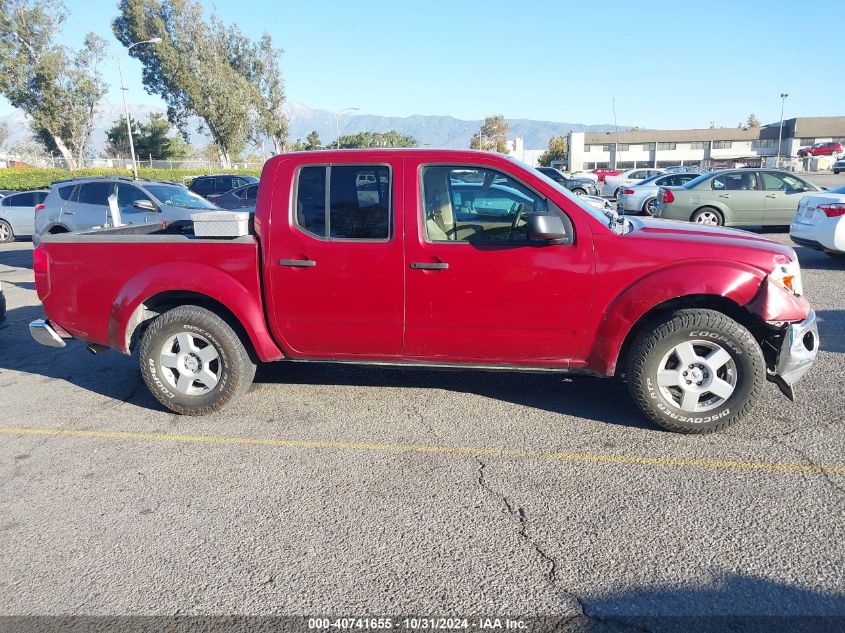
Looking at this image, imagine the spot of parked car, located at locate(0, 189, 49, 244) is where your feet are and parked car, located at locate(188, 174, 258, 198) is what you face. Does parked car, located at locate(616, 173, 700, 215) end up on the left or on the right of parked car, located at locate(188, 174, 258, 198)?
right

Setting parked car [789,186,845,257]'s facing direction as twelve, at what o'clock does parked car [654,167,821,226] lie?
parked car [654,167,821,226] is roughly at 10 o'clock from parked car [789,186,845,257].

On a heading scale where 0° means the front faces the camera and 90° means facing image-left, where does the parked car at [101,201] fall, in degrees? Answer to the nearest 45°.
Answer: approximately 315°

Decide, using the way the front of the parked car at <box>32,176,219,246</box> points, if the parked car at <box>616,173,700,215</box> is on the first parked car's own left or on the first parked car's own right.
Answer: on the first parked car's own left

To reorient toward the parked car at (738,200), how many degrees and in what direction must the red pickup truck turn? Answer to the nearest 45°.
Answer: approximately 45° to its left

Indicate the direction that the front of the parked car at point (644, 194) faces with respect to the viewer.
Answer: facing away from the viewer and to the right of the viewer

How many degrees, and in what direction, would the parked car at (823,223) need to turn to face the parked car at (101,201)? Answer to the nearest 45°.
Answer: approximately 135° to its left

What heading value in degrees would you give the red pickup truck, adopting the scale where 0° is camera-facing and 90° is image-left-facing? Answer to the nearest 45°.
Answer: approximately 270°

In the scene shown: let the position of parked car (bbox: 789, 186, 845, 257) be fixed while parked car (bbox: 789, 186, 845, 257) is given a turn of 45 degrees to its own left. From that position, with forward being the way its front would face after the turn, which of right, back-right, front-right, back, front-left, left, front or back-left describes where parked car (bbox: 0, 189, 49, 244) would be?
left
